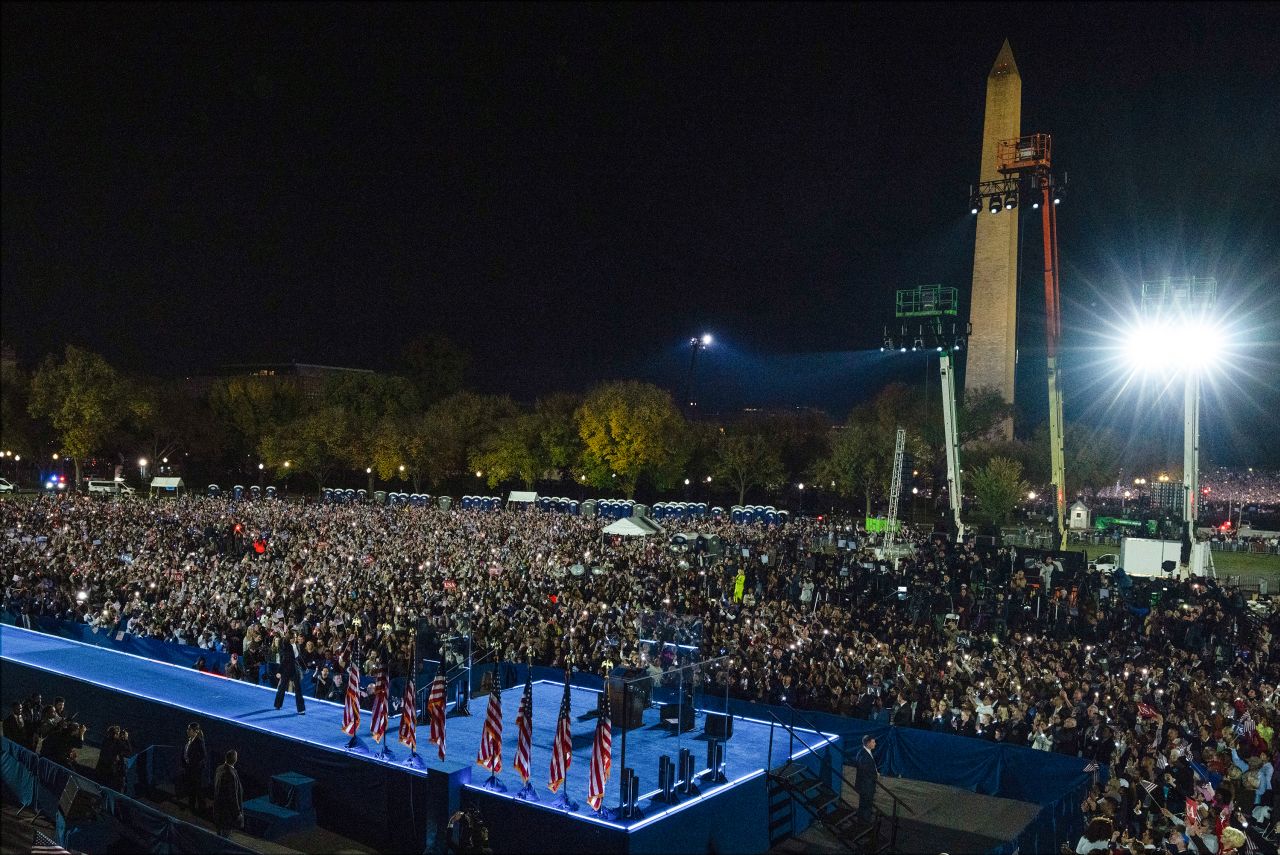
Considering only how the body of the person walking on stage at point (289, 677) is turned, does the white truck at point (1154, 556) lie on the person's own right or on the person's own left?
on the person's own left

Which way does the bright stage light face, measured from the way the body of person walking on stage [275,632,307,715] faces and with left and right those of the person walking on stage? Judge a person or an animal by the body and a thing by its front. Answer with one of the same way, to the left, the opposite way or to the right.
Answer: to the right

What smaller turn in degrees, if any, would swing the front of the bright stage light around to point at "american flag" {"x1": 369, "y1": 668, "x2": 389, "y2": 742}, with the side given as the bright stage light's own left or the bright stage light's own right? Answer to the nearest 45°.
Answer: approximately 45° to the bright stage light's own right

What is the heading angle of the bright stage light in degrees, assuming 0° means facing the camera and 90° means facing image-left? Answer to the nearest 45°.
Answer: approximately 0°

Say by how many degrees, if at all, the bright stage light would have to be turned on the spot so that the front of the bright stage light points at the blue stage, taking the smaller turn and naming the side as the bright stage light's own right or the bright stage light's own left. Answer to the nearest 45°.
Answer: approximately 45° to the bright stage light's own right

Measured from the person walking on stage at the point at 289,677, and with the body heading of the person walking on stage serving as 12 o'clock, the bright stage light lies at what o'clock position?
The bright stage light is roughly at 10 o'clock from the person walking on stage.

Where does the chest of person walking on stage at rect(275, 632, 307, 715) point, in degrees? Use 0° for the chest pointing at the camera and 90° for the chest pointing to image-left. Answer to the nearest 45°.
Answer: approximately 315°

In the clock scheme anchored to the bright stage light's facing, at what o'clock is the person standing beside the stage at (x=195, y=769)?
The person standing beside the stage is roughly at 1 o'clock from the bright stage light.
